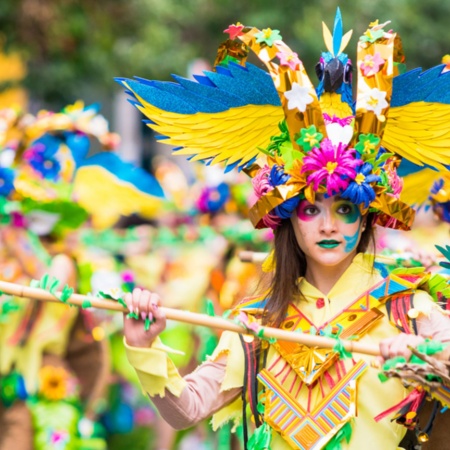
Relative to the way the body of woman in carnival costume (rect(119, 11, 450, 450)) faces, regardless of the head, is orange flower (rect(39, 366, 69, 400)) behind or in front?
behind

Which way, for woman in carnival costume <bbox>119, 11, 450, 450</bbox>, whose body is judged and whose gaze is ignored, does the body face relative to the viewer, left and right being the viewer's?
facing the viewer

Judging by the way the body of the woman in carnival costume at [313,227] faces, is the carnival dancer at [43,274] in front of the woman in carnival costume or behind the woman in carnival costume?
behind

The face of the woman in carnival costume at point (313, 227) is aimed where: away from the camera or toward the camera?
toward the camera
